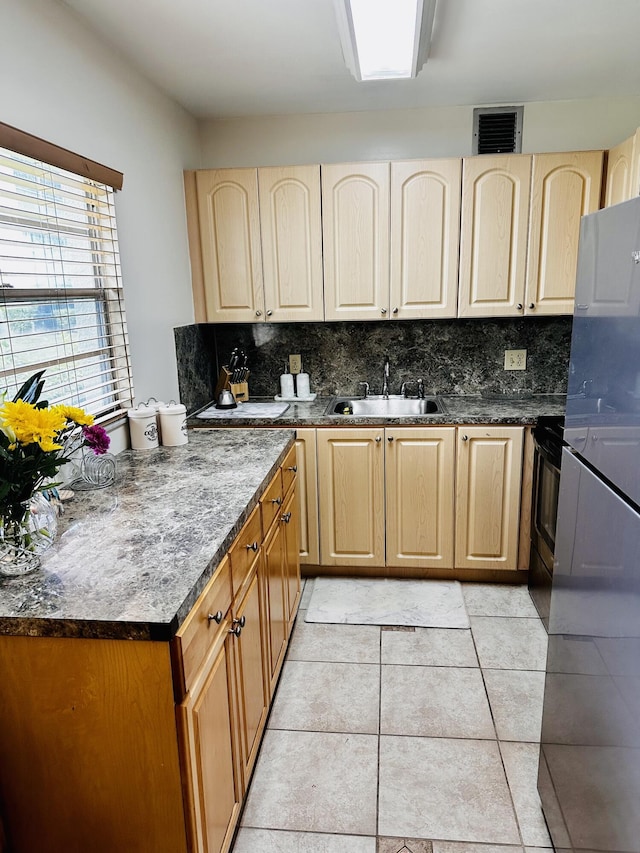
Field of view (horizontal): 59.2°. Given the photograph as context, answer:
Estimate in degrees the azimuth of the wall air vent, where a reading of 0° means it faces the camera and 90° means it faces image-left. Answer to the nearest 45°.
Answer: approximately 0°

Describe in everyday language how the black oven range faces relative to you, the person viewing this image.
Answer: facing to the left of the viewer

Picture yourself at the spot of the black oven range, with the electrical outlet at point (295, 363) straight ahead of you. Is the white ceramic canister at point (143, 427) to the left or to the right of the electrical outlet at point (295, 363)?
left

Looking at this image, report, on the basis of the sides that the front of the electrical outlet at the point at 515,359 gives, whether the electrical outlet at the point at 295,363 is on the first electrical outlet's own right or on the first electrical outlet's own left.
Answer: on the first electrical outlet's own right

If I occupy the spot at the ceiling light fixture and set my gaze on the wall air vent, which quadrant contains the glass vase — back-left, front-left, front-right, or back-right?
back-left

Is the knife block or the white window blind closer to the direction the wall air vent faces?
the white window blind

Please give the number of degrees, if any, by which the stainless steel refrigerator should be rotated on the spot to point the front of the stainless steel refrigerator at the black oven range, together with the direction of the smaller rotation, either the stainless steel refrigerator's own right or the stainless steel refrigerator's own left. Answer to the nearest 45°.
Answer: approximately 90° to the stainless steel refrigerator's own right

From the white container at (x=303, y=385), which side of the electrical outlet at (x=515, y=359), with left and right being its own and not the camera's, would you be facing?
right

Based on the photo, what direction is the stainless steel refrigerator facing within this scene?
to the viewer's left
